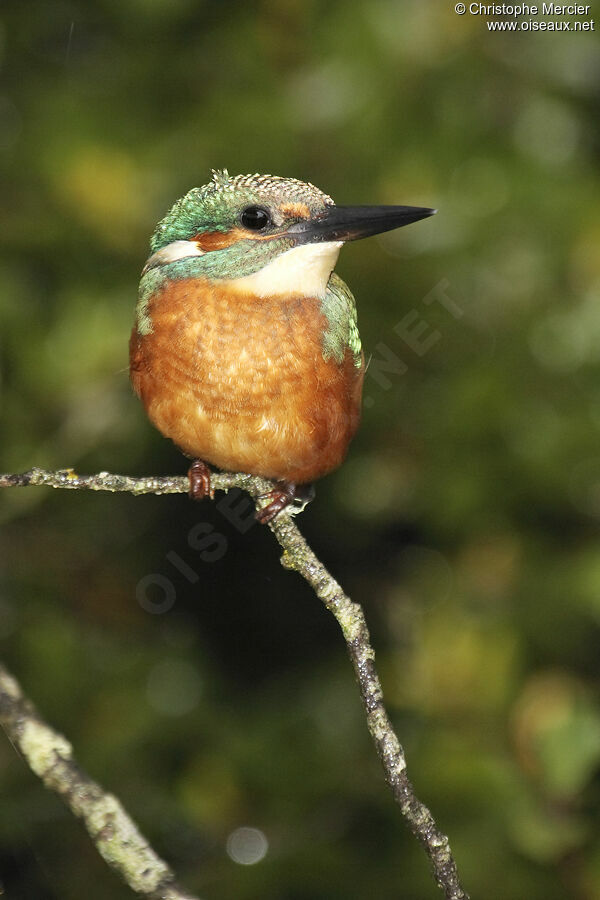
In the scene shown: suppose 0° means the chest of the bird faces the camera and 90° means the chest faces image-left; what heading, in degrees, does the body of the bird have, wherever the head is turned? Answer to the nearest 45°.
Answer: approximately 0°
